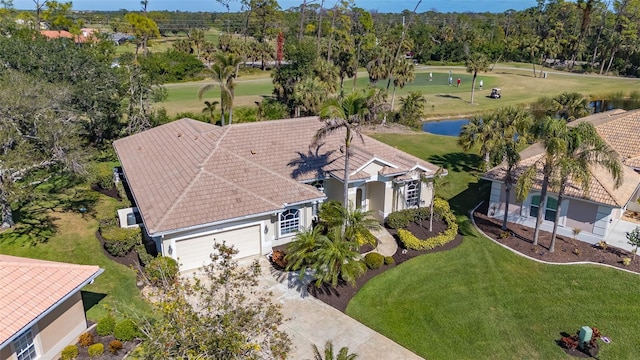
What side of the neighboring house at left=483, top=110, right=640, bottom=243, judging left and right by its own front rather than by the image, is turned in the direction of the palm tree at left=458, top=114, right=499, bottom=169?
right

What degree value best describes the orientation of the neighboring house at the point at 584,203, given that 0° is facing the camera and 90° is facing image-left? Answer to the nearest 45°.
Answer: approximately 45°

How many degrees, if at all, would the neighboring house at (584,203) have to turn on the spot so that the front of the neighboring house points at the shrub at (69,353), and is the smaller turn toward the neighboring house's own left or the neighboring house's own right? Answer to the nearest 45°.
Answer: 0° — it already faces it

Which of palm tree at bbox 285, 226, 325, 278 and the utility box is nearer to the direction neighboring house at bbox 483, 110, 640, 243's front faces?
the utility box

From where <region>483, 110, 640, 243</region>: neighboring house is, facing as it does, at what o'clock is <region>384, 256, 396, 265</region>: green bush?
The green bush is roughly at 12 o'clock from the neighboring house.

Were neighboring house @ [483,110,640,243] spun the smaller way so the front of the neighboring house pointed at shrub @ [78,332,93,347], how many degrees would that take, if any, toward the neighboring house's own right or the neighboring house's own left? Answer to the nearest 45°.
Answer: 0° — it already faces it

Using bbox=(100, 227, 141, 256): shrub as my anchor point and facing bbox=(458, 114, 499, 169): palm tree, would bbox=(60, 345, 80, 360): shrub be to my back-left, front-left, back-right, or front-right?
back-right
